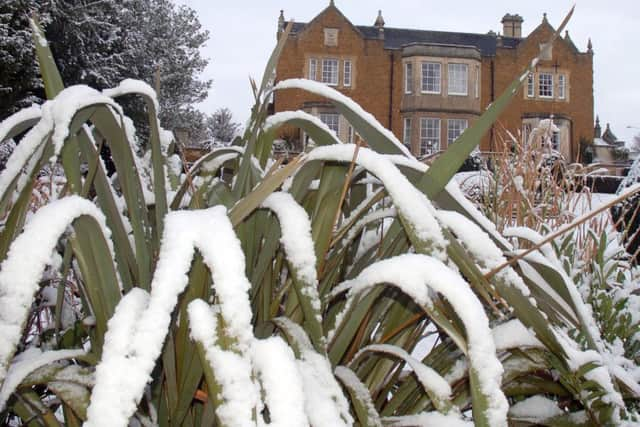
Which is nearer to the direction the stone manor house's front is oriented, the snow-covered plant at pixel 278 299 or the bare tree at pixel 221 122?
the snow-covered plant

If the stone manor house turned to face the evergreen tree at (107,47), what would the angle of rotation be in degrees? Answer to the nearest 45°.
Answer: approximately 45° to its right

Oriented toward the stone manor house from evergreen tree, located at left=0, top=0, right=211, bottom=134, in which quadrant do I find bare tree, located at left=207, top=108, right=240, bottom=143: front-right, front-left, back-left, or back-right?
front-left

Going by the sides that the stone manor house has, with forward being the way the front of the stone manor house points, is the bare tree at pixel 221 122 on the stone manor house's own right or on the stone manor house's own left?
on the stone manor house's own right

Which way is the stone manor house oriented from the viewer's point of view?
toward the camera

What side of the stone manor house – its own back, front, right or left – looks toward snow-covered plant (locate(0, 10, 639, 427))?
front
